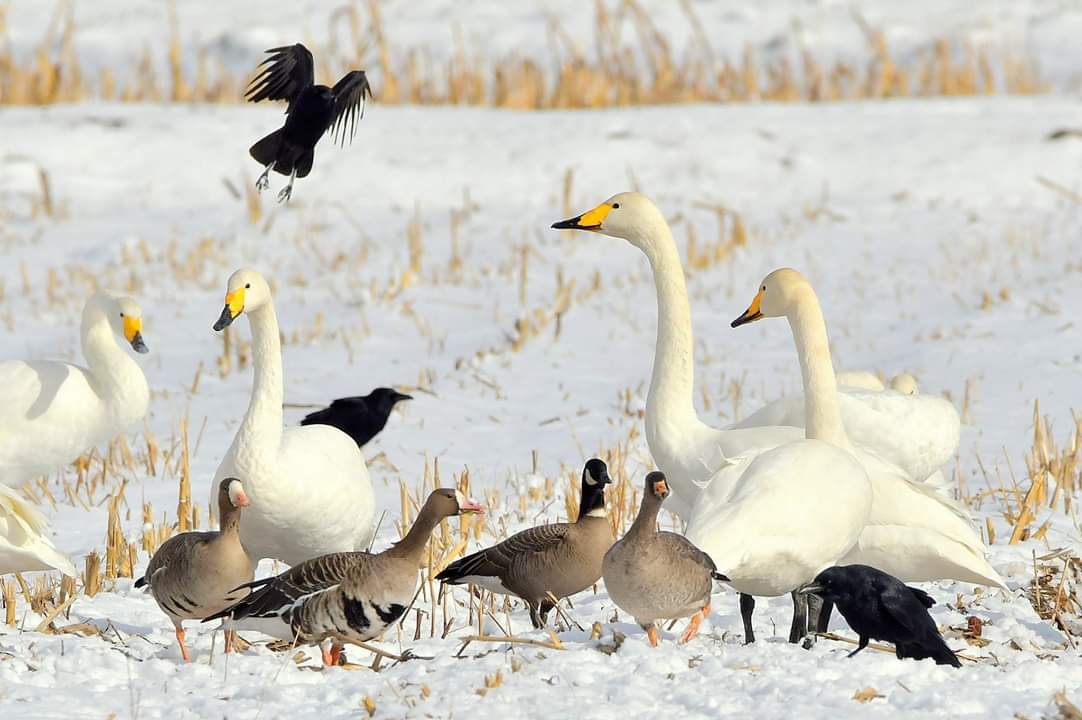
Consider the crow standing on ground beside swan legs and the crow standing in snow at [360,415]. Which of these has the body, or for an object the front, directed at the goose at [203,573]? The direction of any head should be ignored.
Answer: the crow standing on ground beside swan legs

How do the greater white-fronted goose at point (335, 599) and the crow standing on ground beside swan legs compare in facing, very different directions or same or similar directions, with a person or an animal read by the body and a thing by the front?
very different directions

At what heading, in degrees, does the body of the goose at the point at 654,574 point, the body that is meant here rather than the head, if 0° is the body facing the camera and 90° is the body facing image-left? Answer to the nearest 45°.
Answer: approximately 45°

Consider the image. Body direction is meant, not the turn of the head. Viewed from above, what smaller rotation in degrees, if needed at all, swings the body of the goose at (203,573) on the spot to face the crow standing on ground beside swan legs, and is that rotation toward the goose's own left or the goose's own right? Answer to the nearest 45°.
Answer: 0° — it already faces it

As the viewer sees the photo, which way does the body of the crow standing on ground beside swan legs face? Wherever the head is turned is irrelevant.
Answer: to the viewer's left

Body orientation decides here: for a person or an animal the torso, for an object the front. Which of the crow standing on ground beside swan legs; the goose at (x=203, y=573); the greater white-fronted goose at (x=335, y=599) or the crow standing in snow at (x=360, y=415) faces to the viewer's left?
the crow standing on ground beside swan legs

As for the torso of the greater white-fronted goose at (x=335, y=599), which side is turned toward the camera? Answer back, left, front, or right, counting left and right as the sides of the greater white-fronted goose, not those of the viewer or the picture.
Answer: right

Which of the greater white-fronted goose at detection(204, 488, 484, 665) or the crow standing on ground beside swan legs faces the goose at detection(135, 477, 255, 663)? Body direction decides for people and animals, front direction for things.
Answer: the crow standing on ground beside swan legs

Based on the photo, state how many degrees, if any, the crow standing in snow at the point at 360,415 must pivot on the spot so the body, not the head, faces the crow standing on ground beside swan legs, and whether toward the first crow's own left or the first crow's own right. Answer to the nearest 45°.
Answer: approximately 90° to the first crow's own right

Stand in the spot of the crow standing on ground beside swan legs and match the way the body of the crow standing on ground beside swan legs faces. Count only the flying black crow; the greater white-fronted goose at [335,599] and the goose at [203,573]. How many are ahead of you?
3

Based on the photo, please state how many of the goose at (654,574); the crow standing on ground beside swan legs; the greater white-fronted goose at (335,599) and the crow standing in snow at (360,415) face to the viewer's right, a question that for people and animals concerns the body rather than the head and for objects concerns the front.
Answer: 2

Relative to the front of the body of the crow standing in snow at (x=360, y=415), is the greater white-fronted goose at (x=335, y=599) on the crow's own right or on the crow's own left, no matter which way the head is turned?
on the crow's own right
